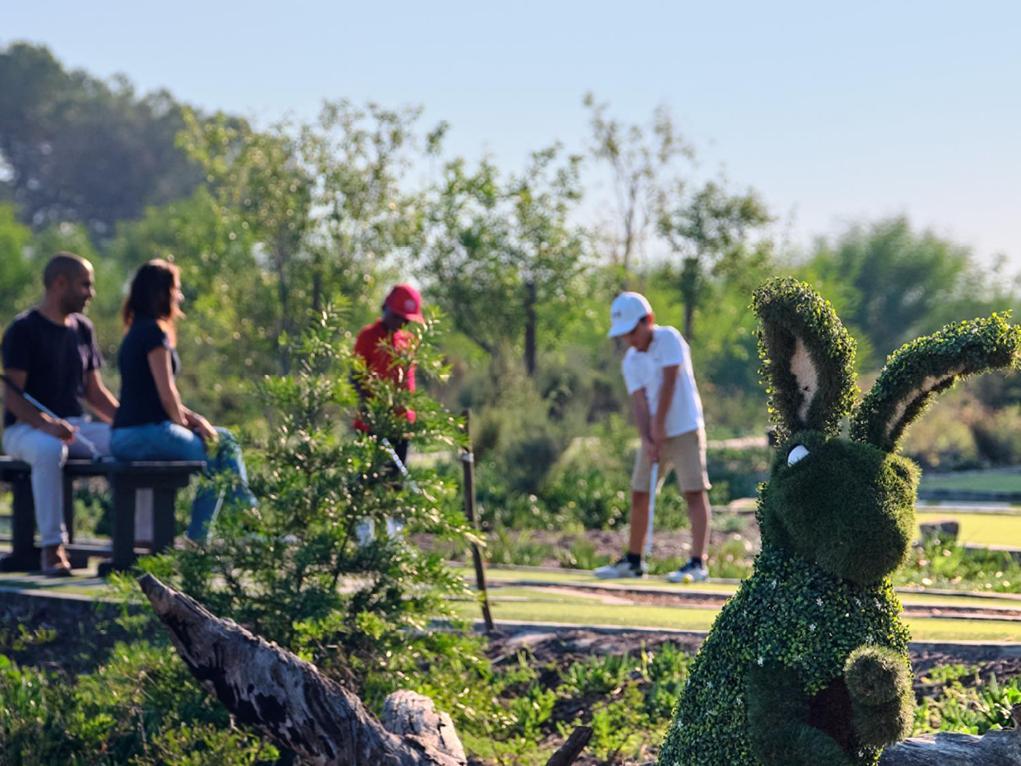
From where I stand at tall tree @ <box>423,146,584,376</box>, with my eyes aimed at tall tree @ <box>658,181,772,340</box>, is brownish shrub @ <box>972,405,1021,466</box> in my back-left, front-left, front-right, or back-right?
front-right

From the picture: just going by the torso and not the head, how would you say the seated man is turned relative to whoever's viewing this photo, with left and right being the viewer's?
facing the viewer and to the right of the viewer

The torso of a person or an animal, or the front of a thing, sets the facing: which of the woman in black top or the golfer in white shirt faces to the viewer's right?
the woman in black top

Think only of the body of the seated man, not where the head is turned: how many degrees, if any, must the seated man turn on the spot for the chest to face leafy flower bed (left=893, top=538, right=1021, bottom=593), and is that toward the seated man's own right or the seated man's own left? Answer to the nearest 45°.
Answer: approximately 45° to the seated man's own left

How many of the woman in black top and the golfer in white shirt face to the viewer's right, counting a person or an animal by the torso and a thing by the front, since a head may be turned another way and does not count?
1

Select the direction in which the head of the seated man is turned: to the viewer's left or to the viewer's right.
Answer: to the viewer's right

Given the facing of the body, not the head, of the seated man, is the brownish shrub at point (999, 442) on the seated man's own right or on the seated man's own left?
on the seated man's own left

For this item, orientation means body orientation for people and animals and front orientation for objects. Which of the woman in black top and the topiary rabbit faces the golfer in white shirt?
the woman in black top

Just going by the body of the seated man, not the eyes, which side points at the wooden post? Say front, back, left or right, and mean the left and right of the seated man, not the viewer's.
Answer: front

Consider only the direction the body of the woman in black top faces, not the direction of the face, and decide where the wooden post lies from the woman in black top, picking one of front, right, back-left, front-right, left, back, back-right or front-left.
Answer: front-right

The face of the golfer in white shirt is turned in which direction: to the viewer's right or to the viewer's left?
to the viewer's left

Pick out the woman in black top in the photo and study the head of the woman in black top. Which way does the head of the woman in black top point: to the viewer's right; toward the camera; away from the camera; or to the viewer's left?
to the viewer's right

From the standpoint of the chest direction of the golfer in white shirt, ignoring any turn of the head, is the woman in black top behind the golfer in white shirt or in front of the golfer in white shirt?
in front

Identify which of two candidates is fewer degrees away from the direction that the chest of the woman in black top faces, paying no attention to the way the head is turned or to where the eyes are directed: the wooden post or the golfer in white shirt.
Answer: the golfer in white shirt

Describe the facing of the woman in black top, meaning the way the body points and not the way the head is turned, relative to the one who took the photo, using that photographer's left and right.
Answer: facing to the right of the viewer

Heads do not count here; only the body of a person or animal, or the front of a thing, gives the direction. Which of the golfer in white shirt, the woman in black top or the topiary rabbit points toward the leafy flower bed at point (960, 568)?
the woman in black top

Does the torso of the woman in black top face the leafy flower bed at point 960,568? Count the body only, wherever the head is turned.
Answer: yes
